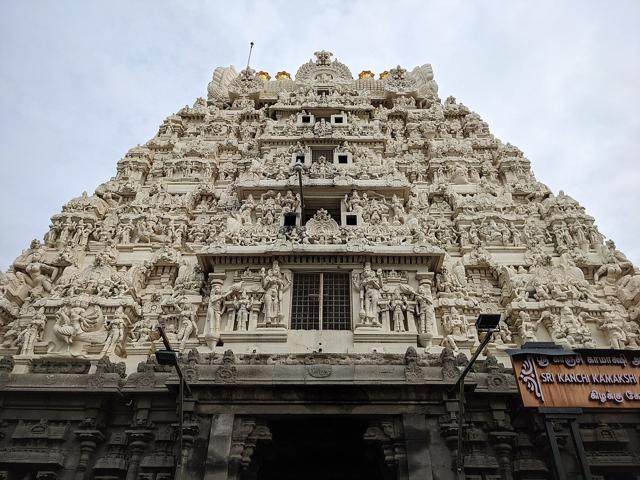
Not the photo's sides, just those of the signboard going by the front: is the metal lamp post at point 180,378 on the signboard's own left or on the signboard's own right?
on the signboard's own right

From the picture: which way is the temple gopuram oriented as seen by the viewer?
toward the camera

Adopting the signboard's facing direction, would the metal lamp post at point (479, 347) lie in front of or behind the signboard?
in front

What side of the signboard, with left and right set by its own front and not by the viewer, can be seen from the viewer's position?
front

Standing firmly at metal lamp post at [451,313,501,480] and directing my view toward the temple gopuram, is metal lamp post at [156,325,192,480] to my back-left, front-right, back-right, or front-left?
front-left

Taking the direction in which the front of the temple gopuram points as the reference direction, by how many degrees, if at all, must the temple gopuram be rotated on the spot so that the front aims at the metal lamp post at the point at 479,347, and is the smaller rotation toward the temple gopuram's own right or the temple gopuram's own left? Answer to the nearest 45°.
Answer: approximately 45° to the temple gopuram's own left
